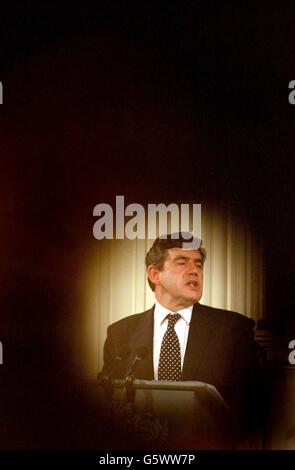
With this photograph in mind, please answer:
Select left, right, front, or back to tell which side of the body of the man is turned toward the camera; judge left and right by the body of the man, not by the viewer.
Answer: front
